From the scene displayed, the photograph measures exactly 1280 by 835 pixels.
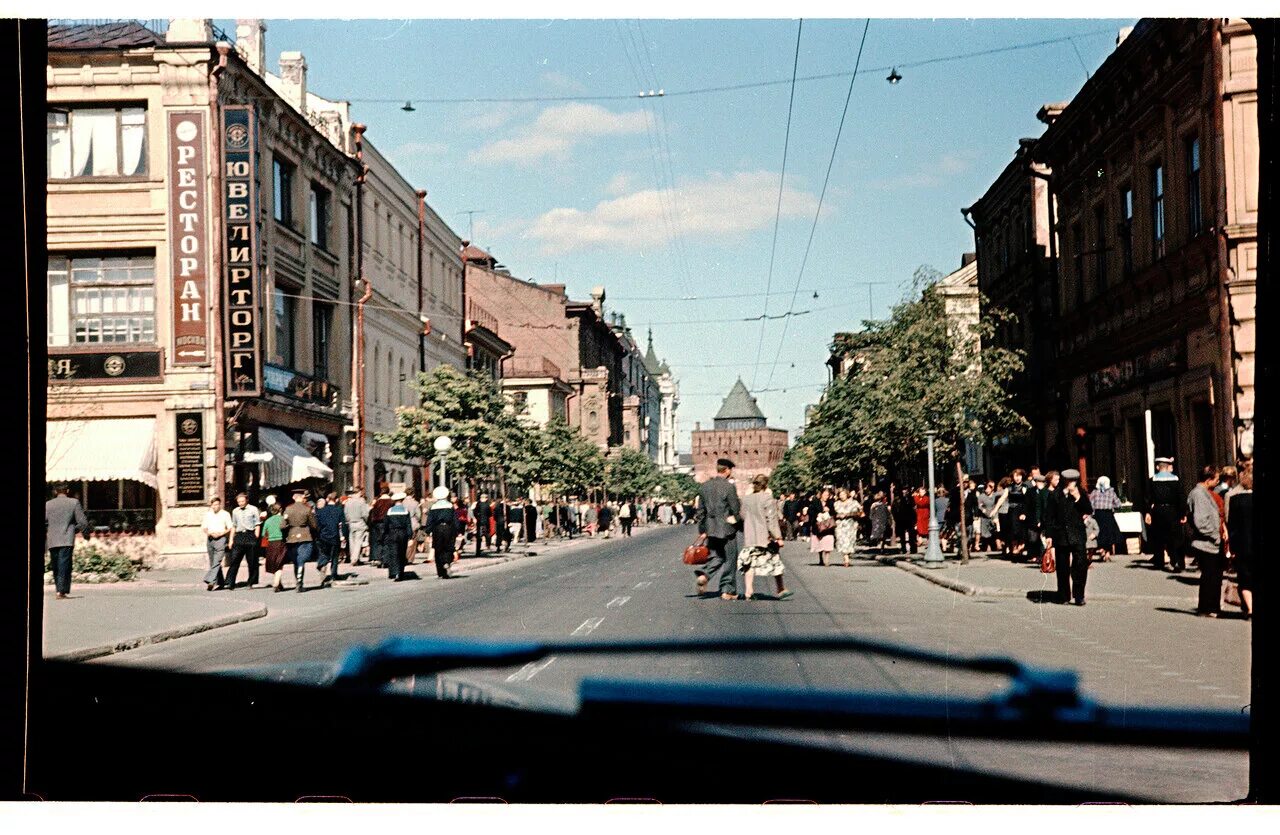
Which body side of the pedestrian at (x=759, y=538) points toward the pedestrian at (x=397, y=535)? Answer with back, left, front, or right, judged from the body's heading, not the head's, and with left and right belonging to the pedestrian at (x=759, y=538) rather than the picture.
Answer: left

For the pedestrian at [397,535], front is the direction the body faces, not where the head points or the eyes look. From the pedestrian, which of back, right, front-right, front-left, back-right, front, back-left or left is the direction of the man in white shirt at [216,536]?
back-left

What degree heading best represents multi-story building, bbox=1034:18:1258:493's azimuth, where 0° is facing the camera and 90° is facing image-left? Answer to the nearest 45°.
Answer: approximately 90°

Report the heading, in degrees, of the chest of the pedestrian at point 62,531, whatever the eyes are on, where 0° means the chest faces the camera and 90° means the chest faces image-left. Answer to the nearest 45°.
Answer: approximately 180°
